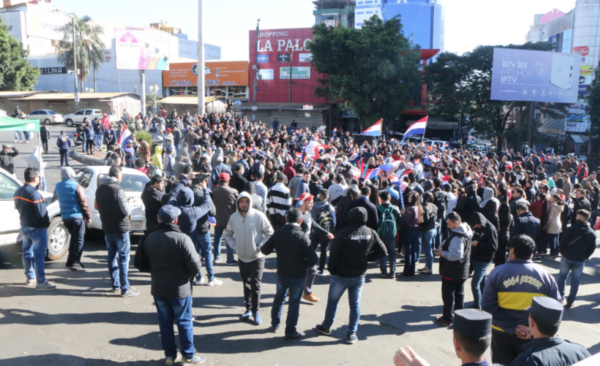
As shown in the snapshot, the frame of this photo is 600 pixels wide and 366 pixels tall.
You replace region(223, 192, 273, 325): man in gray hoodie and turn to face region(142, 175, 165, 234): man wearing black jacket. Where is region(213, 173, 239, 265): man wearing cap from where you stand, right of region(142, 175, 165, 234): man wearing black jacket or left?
right

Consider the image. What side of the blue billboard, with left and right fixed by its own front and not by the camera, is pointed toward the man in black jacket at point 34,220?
front

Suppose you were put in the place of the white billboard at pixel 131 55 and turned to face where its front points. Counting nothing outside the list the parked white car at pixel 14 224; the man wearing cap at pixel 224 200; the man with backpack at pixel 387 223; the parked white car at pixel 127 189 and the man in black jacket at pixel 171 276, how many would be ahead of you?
5

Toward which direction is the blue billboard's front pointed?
toward the camera

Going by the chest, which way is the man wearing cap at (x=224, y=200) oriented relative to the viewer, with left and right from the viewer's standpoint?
facing away from the viewer

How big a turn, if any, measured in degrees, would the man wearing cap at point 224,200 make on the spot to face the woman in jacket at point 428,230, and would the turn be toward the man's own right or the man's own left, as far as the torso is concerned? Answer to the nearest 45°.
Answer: approximately 90° to the man's own right

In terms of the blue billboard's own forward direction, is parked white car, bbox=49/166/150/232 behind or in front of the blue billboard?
in front

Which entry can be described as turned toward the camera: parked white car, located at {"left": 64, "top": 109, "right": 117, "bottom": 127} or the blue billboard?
the blue billboard

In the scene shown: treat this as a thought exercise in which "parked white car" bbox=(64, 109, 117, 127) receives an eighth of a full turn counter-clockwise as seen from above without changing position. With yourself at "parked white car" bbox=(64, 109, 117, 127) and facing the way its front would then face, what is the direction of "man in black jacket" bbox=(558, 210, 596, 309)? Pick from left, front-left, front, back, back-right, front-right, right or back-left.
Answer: front-left

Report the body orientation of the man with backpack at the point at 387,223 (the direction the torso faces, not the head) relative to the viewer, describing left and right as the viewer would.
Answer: facing away from the viewer

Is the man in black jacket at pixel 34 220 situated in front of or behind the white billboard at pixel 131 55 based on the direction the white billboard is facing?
in front

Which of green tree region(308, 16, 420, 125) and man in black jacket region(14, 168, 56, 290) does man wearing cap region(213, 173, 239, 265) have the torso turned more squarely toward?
the green tree
